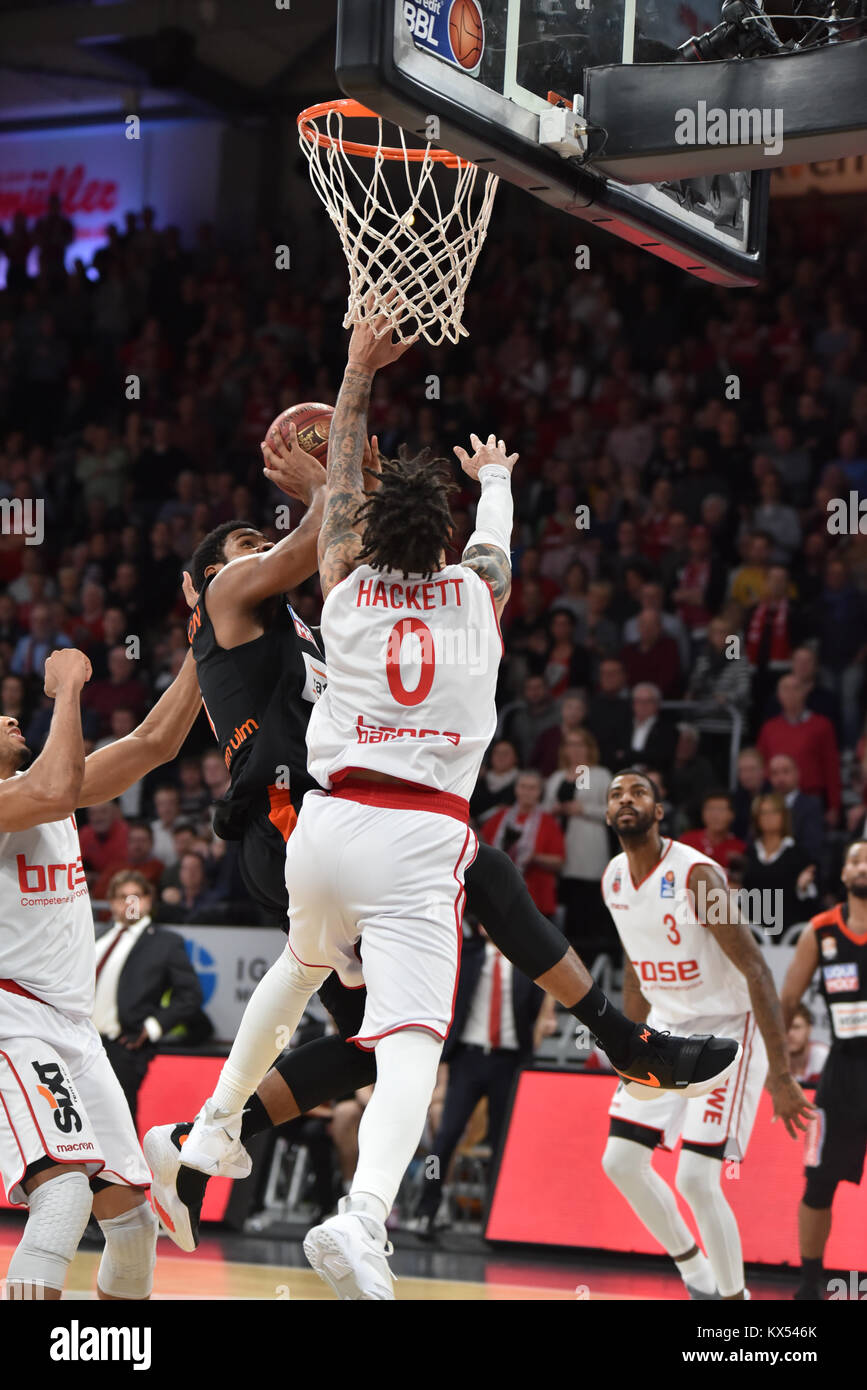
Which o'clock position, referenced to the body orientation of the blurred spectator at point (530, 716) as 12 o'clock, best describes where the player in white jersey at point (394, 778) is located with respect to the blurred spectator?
The player in white jersey is roughly at 12 o'clock from the blurred spectator.

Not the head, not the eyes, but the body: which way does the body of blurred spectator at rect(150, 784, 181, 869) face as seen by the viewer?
toward the camera

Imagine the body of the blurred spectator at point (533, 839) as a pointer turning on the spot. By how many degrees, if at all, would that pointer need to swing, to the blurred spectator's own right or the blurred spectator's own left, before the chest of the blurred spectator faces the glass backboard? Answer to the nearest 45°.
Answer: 0° — they already face it

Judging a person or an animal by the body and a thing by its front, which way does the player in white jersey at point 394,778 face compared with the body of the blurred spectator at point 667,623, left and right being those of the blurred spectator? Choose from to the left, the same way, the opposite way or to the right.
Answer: the opposite way

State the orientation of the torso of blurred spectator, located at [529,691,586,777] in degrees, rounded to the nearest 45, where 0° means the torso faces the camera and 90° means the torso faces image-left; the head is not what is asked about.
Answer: approximately 0°

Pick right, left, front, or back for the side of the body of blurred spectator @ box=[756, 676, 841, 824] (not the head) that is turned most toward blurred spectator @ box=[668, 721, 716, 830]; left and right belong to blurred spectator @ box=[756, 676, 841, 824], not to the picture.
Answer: right

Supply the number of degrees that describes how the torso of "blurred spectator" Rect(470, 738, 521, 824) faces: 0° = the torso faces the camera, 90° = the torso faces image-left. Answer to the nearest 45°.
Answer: approximately 0°

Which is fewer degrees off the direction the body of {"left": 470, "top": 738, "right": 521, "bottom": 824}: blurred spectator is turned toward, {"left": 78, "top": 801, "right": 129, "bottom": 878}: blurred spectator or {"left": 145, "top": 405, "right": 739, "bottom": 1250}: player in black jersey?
the player in black jersey

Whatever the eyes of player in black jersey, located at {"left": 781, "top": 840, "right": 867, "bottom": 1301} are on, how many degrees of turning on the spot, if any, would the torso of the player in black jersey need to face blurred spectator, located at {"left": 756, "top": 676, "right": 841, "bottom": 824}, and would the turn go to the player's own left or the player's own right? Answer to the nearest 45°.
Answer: approximately 180°

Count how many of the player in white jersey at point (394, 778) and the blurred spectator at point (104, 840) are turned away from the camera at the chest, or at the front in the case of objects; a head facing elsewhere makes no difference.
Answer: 1

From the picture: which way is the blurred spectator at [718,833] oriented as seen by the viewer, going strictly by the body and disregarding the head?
toward the camera
